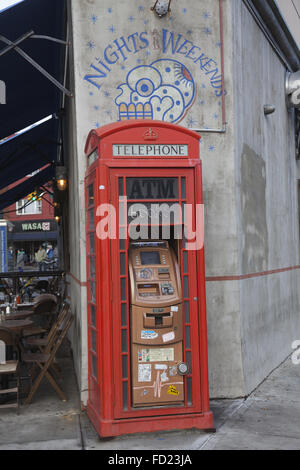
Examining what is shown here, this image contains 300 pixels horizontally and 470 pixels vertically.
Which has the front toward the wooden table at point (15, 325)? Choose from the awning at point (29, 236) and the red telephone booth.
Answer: the awning

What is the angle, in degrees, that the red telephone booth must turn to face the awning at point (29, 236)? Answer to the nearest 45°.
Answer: approximately 180°

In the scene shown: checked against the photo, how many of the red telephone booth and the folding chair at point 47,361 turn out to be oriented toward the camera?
1

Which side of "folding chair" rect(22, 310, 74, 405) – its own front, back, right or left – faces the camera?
left

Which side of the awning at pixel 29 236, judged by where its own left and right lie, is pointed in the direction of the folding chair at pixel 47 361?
front

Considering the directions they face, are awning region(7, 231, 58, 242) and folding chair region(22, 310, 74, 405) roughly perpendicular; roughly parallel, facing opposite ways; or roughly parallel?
roughly perpendicular

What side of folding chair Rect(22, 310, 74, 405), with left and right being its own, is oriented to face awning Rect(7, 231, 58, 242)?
right

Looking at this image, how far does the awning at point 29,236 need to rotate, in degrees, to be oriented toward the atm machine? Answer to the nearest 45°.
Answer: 0° — it already faces it

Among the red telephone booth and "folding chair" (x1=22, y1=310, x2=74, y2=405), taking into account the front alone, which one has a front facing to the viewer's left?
the folding chair

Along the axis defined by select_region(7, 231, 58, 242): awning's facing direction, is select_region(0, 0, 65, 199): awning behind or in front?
in front

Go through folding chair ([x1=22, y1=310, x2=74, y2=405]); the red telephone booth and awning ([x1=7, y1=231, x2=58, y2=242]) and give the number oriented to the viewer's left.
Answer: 1

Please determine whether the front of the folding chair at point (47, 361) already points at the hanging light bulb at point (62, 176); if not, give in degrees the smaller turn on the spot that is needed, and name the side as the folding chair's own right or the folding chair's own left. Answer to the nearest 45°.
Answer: approximately 90° to the folding chair's own right

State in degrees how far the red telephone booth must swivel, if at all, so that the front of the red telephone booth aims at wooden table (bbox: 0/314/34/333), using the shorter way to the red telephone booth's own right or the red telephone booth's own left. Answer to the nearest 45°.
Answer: approximately 135° to the red telephone booth's own right

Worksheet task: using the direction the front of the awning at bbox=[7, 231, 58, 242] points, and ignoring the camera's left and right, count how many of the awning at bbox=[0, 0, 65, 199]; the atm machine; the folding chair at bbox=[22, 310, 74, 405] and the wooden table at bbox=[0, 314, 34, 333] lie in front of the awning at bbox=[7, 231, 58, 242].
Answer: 4

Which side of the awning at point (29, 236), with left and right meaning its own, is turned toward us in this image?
front

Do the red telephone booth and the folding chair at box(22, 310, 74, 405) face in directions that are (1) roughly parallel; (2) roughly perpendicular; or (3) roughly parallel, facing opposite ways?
roughly perpendicular

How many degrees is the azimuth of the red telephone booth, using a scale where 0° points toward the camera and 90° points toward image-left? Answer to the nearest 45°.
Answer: approximately 0°
